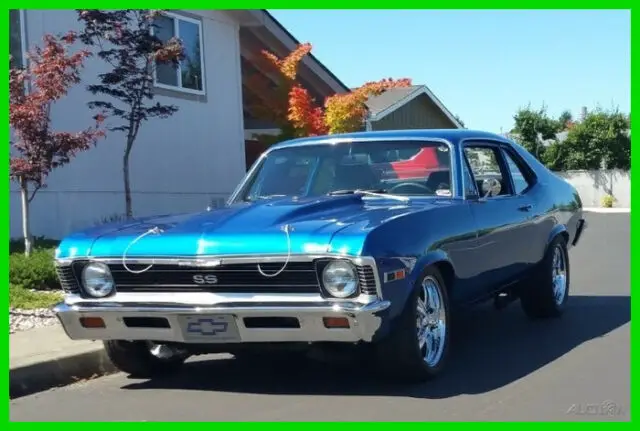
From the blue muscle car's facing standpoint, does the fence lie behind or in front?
behind

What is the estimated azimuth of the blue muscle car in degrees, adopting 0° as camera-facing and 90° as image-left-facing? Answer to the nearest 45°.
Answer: approximately 45°

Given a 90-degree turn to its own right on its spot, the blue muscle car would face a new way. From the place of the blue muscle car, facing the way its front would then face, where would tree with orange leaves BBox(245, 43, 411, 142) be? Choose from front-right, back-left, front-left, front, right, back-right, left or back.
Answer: front-right

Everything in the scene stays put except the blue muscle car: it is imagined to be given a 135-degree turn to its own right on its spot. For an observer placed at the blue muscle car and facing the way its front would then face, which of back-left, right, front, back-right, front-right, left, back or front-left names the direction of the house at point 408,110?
front

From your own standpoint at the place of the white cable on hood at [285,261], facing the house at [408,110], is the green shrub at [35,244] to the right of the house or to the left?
left

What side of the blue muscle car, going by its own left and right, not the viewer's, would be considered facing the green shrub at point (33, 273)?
right

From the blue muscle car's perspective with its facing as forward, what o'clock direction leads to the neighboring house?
The neighboring house is roughly at 4 o'clock from the blue muscle car.

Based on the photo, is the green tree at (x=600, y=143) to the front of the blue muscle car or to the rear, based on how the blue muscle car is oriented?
to the rear

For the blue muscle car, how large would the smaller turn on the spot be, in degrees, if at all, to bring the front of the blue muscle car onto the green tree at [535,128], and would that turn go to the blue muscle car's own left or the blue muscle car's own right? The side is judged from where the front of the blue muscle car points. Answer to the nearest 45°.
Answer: approximately 135° to the blue muscle car's own right
